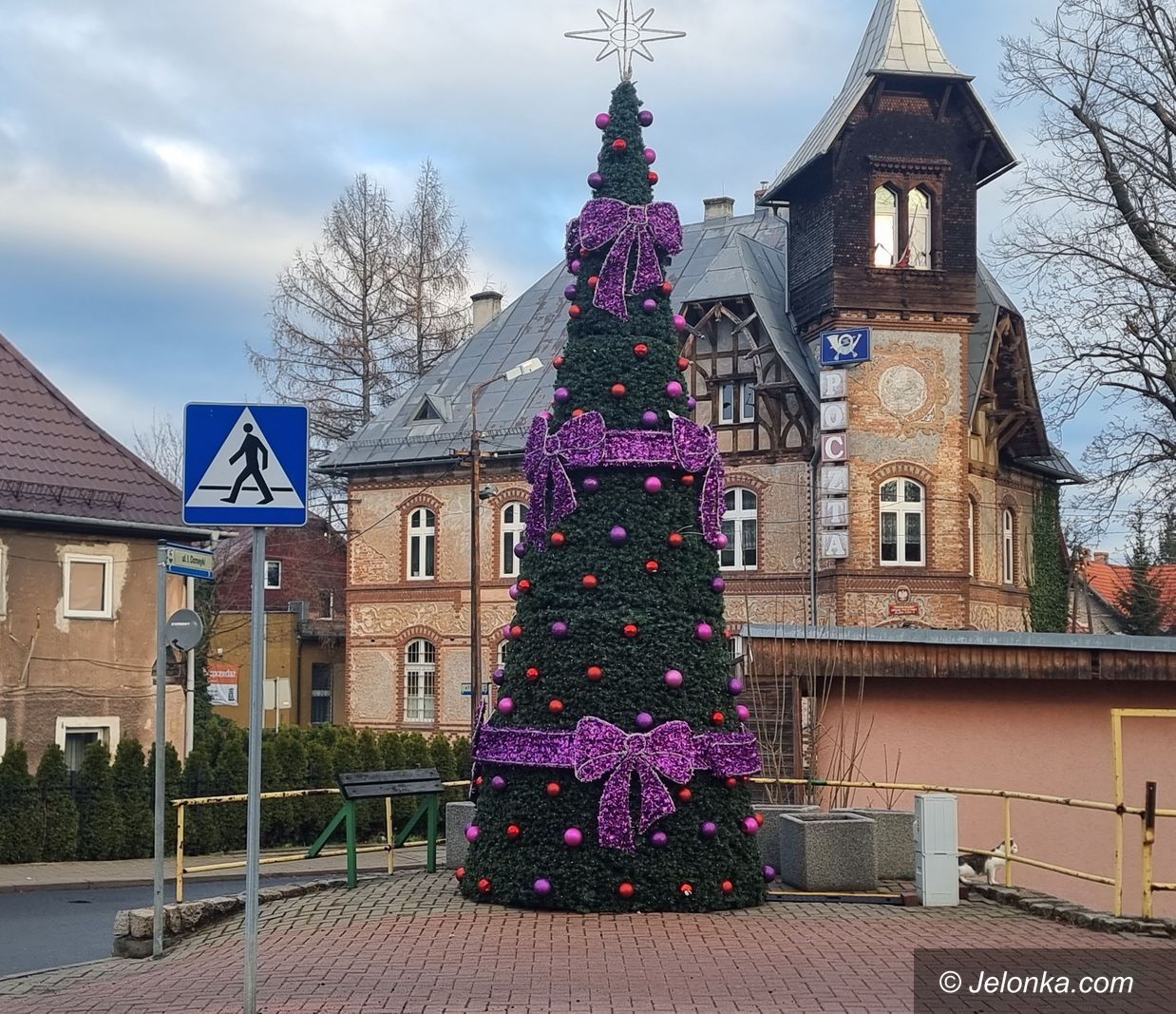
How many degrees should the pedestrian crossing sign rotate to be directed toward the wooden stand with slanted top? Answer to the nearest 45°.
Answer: approximately 180°

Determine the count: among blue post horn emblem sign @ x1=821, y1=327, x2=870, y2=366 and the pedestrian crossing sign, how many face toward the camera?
2

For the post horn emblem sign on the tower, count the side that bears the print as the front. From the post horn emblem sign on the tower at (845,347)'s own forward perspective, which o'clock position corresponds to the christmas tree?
The christmas tree is roughly at 12 o'clock from the post horn emblem sign on the tower.

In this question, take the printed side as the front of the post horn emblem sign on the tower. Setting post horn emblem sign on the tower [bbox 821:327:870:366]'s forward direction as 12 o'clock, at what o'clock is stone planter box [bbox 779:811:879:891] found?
The stone planter box is roughly at 12 o'clock from the post horn emblem sign on the tower.

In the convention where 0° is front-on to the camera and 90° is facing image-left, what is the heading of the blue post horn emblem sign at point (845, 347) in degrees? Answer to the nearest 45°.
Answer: approximately 0°

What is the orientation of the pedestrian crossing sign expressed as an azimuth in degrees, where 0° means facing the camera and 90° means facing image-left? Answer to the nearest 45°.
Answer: approximately 0°
